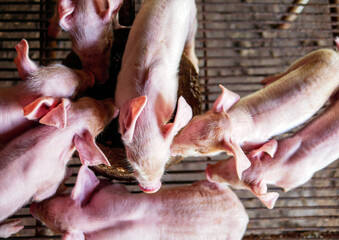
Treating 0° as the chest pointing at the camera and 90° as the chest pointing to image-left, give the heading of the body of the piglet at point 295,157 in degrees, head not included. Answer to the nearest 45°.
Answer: approximately 45°

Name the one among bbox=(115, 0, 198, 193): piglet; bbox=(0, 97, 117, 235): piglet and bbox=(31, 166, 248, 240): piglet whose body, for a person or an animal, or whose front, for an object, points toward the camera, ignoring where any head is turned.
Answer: bbox=(115, 0, 198, 193): piglet

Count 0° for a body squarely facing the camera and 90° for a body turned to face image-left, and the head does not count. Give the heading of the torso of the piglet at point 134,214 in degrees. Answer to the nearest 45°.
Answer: approximately 90°

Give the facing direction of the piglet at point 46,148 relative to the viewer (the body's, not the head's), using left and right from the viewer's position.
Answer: facing away from the viewer and to the right of the viewer

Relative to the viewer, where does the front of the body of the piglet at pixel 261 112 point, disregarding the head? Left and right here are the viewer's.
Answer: facing the viewer and to the left of the viewer

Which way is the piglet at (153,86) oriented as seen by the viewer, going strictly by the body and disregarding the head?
toward the camera

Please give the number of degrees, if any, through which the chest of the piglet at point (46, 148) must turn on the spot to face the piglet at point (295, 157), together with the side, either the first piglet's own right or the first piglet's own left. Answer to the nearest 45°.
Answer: approximately 45° to the first piglet's own right

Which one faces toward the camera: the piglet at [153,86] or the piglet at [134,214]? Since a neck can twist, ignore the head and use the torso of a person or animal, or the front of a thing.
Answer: the piglet at [153,86]
